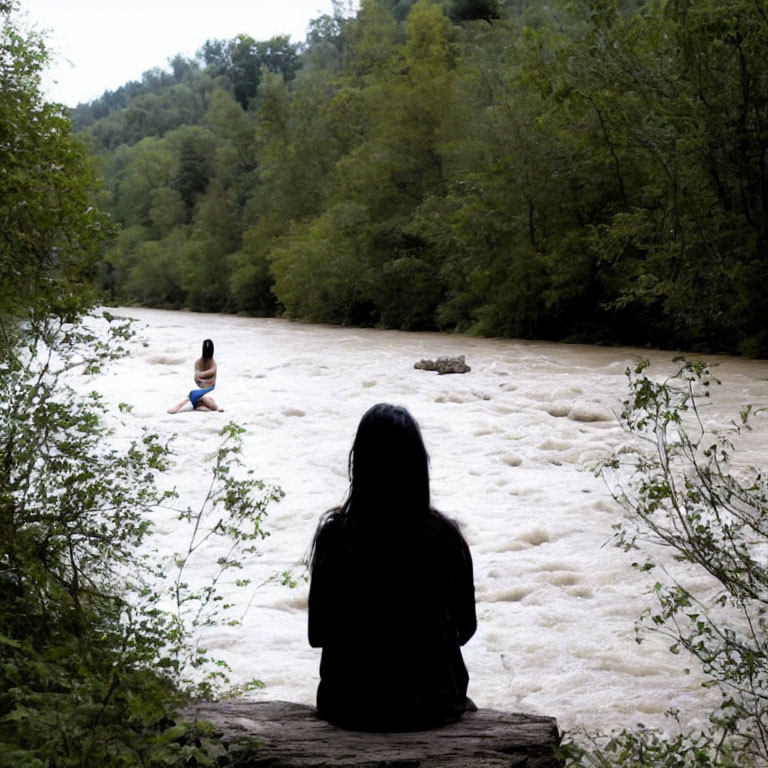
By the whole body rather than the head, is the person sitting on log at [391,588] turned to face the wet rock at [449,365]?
yes

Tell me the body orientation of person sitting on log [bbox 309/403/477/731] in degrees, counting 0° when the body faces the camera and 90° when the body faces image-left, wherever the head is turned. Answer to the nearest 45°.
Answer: approximately 180°

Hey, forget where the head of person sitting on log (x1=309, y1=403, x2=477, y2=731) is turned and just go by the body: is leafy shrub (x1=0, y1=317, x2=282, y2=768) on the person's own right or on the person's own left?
on the person's own left

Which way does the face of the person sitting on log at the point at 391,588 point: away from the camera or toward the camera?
away from the camera
